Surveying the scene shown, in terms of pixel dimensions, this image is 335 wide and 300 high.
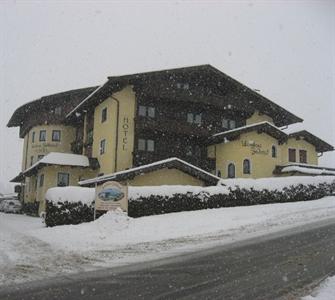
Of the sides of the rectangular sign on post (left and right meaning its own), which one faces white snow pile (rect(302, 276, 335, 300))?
front

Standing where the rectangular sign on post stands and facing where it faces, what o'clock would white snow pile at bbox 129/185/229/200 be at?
The white snow pile is roughly at 8 o'clock from the rectangular sign on post.

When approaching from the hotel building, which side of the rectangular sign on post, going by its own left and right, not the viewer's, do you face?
back

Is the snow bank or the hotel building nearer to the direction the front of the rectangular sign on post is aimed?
the snow bank

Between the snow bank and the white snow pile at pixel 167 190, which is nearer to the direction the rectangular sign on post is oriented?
the snow bank

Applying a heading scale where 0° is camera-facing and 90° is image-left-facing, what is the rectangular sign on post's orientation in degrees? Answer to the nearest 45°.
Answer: approximately 0°

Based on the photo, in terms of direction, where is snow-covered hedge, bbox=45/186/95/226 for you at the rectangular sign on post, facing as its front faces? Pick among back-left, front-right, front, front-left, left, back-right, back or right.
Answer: right

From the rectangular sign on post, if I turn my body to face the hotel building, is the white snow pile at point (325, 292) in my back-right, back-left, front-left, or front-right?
back-right
